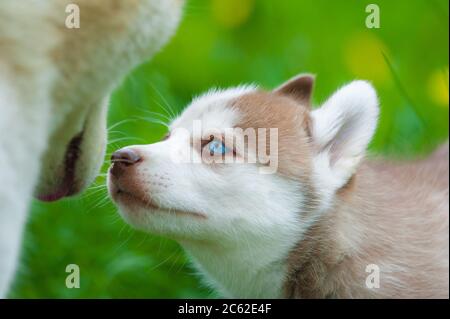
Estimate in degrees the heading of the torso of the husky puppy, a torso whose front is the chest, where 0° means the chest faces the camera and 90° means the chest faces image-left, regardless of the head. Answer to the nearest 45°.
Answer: approximately 90°
